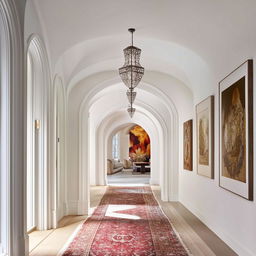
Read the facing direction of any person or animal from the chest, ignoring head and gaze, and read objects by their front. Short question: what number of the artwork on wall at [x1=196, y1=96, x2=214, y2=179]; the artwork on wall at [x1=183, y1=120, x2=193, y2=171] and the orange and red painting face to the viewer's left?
2

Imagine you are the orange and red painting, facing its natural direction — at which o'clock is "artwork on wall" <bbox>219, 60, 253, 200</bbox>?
The artwork on wall is roughly at 12 o'clock from the orange and red painting.

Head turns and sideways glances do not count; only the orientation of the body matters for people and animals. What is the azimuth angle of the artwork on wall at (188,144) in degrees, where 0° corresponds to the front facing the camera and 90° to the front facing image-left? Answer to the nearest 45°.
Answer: approximately 90°

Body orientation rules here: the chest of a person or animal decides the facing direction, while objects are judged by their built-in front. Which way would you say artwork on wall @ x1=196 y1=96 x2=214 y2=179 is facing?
to the viewer's left

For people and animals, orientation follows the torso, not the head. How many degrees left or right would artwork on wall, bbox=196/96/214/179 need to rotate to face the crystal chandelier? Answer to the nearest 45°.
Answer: approximately 45° to its left

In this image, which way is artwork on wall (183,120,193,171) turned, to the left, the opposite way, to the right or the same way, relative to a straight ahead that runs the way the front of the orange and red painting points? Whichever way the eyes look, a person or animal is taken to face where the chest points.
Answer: to the right

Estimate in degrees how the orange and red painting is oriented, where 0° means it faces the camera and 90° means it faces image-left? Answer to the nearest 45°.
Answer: approximately 0°

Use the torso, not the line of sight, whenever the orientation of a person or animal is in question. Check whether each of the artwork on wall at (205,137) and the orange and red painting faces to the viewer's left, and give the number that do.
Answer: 1

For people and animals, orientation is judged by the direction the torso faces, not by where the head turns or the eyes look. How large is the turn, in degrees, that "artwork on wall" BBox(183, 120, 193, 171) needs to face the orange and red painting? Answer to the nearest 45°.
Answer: approximately 90° to its right

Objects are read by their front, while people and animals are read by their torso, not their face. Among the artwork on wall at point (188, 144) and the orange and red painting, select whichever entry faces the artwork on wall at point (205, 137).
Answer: the orange and red painting
